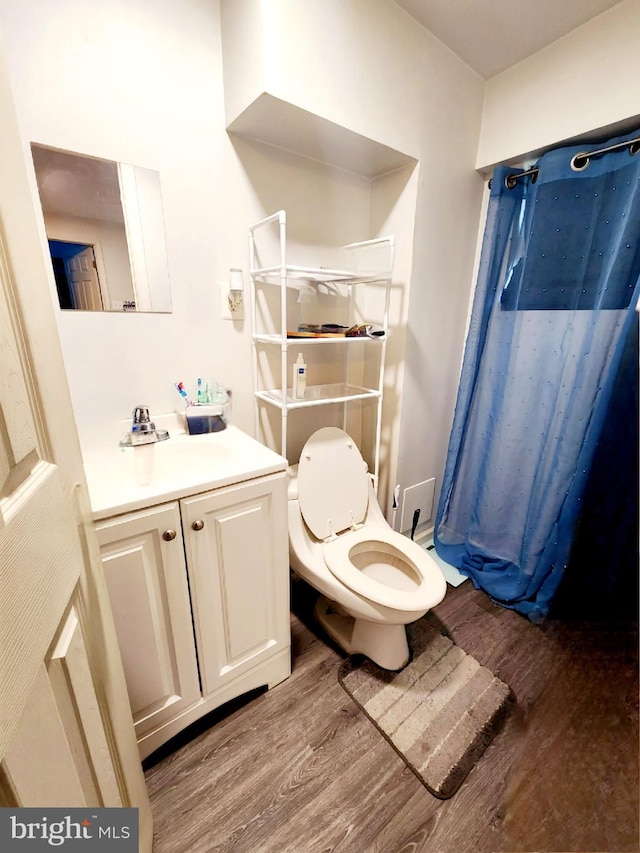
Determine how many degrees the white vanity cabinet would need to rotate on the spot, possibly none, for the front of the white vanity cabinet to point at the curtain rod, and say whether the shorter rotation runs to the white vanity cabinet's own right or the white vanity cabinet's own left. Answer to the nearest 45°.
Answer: approximately 45° to the white vanity cabinet's own left

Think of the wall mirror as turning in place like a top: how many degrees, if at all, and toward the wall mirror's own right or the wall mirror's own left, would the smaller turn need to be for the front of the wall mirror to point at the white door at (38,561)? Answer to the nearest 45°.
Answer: approximately 45° to the wall mirror's own right

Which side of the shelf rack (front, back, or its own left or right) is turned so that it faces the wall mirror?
right

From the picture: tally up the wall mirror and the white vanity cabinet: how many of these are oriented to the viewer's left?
0

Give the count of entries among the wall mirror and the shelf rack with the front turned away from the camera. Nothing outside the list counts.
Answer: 0

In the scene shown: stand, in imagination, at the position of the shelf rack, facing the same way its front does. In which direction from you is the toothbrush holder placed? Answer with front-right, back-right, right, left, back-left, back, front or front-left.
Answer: right

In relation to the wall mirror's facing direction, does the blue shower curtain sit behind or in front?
in front

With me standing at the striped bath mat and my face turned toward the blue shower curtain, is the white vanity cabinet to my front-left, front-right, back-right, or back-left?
back-left

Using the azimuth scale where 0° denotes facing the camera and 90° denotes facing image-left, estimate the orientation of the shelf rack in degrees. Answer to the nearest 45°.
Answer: approximately 315°

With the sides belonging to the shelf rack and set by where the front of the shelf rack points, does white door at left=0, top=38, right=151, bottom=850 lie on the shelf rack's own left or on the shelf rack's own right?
on the shelf rack's own right

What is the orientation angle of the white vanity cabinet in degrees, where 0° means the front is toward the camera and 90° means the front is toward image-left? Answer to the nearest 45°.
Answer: approximately 315°

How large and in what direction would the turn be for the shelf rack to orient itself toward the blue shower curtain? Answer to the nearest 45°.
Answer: approximately 45° to its left
